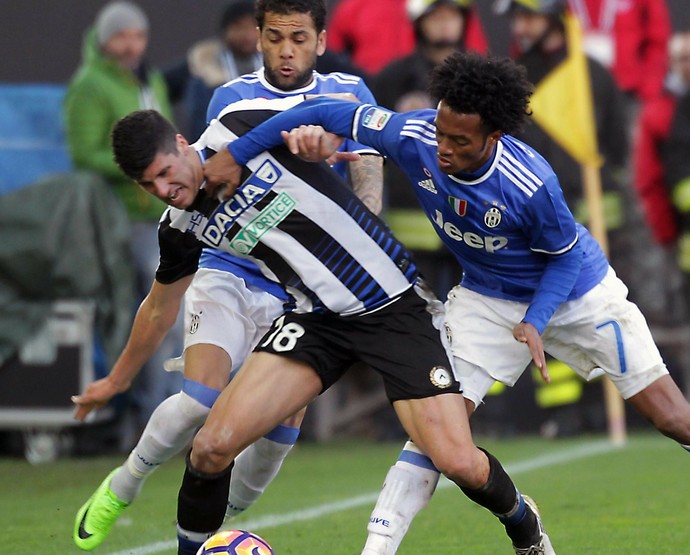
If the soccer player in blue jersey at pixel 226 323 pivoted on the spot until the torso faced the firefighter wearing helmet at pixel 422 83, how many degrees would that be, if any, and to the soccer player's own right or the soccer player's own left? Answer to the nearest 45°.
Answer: approximately 180°

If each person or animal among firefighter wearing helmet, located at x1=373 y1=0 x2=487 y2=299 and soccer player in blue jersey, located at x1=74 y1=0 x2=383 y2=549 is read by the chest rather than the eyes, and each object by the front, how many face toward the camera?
2

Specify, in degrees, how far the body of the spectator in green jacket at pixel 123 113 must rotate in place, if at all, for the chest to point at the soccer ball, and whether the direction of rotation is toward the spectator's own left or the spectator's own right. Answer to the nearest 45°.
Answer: approximately 45° to the spectator's own right

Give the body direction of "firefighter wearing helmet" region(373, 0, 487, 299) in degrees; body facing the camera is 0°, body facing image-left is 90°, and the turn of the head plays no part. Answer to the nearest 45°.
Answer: approximately 0°

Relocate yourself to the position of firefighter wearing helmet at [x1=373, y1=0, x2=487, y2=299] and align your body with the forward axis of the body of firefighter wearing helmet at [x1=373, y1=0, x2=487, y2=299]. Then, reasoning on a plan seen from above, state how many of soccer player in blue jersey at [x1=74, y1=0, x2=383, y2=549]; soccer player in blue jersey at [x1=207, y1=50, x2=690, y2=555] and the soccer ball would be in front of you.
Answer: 3

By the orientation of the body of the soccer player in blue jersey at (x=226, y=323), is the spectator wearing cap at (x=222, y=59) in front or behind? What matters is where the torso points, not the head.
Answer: behind

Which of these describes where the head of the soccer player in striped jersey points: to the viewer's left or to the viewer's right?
to the viewer's left

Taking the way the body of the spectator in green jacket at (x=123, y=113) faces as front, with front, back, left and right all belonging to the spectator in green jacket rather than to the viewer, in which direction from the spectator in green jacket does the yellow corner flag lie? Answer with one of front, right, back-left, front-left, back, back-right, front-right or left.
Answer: front-left

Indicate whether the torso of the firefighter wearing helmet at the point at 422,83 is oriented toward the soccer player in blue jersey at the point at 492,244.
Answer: yes

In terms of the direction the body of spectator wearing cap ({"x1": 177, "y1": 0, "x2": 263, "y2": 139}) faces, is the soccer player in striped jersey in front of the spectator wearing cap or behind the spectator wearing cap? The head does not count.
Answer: in front

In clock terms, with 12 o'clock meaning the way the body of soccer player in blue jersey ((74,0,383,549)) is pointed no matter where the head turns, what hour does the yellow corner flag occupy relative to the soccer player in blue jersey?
The yellow corner flag is roughly at 7 o'clock from the soccer player in blue jersey.
